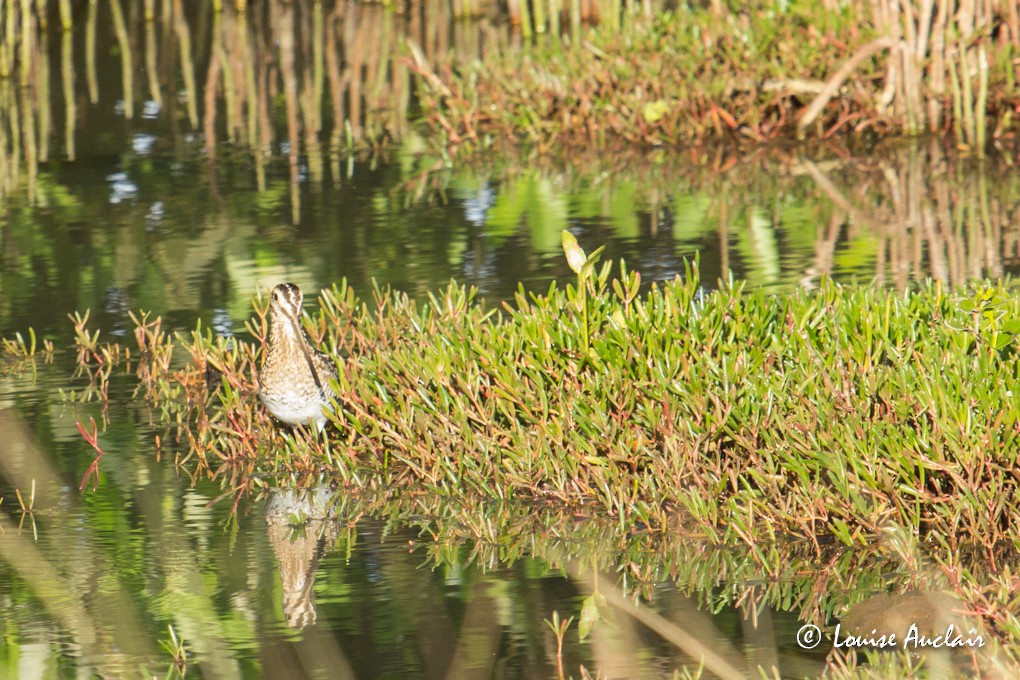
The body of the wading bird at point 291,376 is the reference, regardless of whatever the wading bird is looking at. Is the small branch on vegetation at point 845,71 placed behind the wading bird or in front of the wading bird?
behind

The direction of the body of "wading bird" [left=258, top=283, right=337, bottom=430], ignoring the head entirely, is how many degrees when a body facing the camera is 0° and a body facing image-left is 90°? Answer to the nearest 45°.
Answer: approximately 0°
